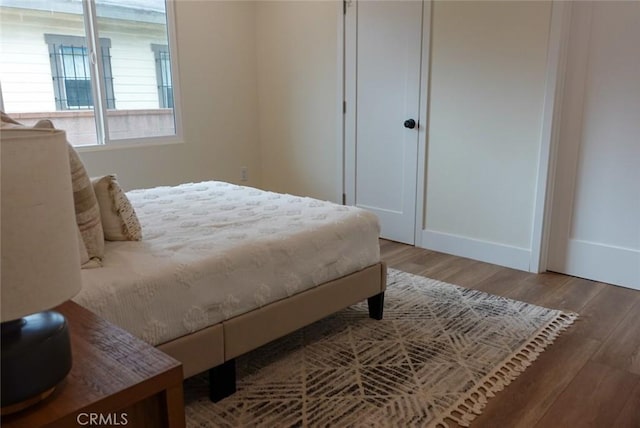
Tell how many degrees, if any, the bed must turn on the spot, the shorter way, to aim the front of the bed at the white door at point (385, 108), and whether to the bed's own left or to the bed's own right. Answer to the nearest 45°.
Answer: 0° — it already faces it

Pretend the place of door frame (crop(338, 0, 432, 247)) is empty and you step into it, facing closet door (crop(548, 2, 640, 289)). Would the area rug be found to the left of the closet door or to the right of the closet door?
right

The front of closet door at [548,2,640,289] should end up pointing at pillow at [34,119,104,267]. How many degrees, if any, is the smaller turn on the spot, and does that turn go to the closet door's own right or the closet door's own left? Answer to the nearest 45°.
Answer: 0° — it already faces it

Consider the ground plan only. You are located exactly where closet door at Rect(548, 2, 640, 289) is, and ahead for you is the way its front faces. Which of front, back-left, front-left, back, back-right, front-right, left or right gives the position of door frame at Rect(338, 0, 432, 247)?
front-right

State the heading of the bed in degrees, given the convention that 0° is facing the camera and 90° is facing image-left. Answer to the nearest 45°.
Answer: approximately 225°

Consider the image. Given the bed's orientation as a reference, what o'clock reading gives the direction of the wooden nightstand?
The wooden nightstand is roughly at 5 o'clock from the bed.

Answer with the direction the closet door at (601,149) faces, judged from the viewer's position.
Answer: facing the viewer and to the left of the viewer

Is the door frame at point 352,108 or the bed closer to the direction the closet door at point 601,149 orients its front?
the bed

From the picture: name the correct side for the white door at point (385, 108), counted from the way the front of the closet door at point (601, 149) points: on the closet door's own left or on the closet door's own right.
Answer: on the closet door's own right
